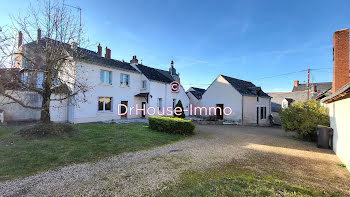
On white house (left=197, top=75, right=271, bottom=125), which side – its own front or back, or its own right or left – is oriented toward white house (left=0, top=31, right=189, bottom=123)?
right

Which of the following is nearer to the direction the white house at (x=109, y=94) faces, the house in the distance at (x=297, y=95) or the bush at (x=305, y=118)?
the bush

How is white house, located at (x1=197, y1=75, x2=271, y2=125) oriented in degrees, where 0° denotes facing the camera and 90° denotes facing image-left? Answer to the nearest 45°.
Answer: approximately 315°

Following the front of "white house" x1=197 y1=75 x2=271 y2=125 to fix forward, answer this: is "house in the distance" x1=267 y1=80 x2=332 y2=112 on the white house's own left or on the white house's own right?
on the white house's own left

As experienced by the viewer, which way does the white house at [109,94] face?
facing the viewer and to the right of the viewer

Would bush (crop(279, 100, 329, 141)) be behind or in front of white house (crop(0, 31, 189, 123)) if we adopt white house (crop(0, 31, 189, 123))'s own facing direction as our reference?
in front

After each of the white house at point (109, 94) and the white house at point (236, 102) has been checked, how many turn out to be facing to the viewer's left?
0
